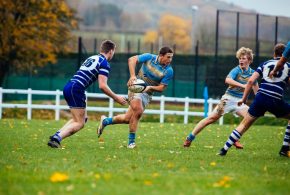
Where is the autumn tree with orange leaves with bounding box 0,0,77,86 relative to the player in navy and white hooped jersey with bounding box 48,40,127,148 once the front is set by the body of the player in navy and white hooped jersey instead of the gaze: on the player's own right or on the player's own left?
on the player's own left

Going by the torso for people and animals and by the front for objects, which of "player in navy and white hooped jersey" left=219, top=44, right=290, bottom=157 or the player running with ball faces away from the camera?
the player in navy and white hooped jersey

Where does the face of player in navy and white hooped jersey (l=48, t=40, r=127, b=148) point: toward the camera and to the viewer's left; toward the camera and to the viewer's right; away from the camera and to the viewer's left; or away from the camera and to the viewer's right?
away from the camera and to the viewer's right

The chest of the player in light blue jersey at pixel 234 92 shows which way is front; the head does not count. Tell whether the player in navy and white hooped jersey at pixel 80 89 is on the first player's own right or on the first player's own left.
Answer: on the first player's own right

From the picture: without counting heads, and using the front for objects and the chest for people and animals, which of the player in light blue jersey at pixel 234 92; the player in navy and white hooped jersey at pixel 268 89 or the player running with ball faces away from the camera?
the player in navy and white hooped jersey

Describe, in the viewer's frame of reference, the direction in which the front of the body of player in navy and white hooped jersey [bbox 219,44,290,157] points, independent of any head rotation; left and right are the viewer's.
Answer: facing away from the viewer
